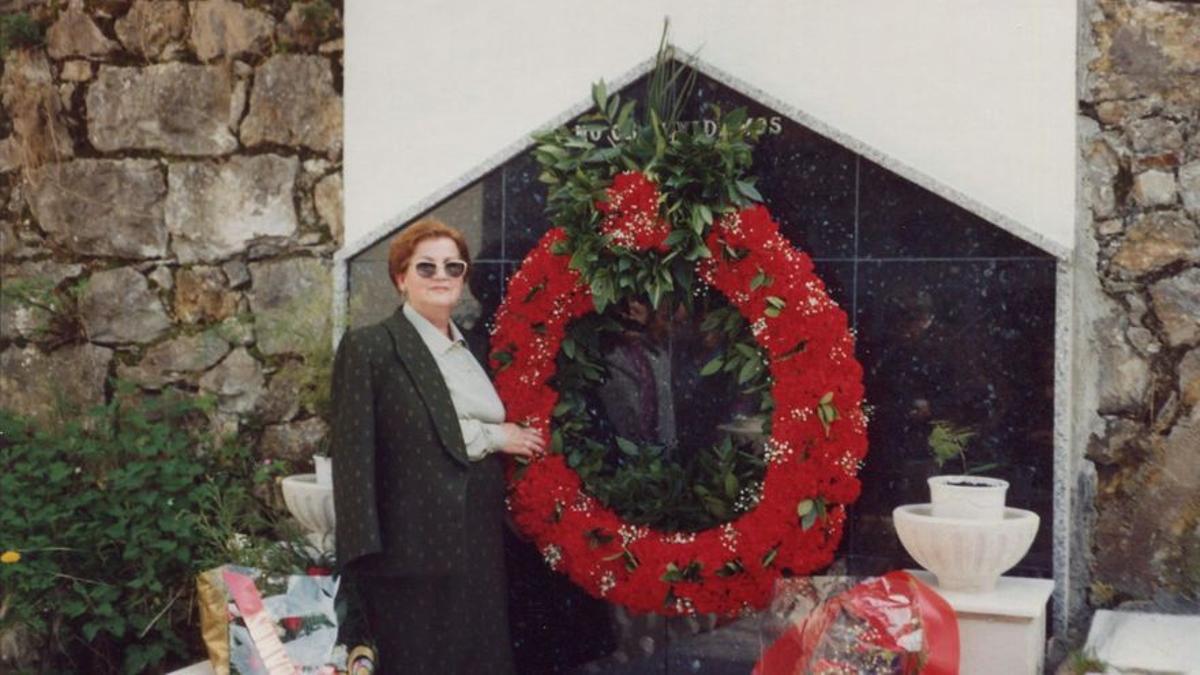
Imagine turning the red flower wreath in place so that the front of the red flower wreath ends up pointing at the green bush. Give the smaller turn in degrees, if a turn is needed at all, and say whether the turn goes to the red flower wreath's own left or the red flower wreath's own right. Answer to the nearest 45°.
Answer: approximately 90° to the red flower wreath's own right

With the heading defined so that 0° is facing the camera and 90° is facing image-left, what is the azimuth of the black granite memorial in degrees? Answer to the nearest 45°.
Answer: approximately 0°

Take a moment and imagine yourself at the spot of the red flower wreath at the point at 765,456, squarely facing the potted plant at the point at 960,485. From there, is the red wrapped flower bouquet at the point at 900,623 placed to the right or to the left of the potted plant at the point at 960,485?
right

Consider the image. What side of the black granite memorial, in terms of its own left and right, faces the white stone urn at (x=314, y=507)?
right

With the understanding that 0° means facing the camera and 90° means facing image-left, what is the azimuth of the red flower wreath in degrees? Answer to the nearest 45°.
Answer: approximately 0°
